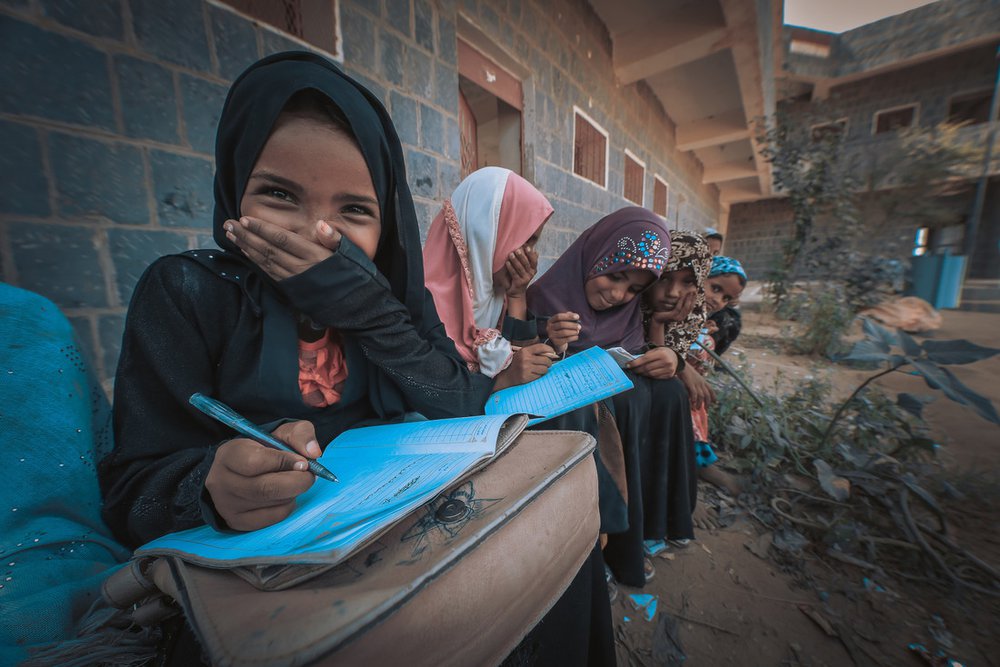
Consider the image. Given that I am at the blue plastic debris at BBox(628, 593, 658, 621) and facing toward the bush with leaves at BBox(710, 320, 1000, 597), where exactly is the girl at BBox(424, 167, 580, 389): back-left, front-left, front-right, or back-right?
back-left

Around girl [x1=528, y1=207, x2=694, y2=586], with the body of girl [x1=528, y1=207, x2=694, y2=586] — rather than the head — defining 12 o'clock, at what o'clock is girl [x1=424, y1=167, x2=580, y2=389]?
girl [x1=424, y1=167, x2=580, y2=389] is roughly at 4 o'clock from girl [x1=528, y1=207, x2=694, y2=586].

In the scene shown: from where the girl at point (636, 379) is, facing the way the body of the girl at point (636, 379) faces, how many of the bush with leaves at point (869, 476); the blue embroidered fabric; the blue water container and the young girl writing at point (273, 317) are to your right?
2

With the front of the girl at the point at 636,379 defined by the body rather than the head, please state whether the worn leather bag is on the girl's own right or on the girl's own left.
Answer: on the girl's own right

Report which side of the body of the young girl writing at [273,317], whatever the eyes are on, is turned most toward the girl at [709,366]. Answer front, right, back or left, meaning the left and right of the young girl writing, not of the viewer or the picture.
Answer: left

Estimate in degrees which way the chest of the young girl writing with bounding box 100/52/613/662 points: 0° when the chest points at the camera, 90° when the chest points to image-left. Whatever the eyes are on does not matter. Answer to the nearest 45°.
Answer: approximately 0°
